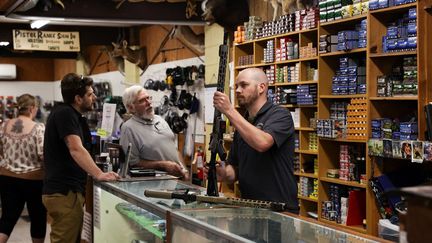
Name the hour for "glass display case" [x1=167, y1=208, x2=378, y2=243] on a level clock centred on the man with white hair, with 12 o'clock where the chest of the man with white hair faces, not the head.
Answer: The glass display case is roughly at 1 o'clock from the man with white hair.

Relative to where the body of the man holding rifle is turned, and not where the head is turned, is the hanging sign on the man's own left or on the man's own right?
on the man's own right

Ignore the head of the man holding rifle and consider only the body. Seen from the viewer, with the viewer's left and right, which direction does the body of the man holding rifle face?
facing the viewer and to the left of the viewer

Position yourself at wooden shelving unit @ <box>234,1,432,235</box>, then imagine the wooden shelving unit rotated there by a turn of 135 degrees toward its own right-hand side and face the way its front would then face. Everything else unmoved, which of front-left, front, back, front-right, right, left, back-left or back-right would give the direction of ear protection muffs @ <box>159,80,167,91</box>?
front-left

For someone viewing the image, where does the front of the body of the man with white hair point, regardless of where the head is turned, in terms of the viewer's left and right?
facing the viewer and to the right of the viewer

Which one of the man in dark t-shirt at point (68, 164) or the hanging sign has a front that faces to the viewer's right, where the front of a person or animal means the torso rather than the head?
the man in dark t-shirt

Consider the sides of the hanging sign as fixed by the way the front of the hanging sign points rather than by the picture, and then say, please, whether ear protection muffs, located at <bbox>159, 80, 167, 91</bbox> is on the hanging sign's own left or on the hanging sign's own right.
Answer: on the hanging sign's own left

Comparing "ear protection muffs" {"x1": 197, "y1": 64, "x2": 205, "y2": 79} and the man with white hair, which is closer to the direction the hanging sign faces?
the man with white hair

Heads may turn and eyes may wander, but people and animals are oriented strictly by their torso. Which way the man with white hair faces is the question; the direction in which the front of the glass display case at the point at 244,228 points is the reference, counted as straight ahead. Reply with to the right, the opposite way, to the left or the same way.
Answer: to the left

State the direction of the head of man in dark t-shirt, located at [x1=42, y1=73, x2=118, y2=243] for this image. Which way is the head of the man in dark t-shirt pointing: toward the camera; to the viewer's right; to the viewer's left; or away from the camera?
to the viewer's right

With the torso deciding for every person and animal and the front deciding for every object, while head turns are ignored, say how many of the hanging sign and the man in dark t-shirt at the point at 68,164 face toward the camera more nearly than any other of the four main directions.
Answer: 1

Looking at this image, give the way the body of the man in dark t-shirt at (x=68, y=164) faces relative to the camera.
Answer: to the viewer's right

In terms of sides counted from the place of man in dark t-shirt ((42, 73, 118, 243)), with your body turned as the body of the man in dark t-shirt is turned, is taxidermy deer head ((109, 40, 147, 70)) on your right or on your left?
on your left

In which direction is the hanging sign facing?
toward the camera

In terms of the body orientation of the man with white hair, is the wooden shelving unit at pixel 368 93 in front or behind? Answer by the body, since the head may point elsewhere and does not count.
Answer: in front

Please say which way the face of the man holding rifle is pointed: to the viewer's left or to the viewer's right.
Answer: to the viewer's left

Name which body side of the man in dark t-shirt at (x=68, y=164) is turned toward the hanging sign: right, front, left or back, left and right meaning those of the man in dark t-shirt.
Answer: left
